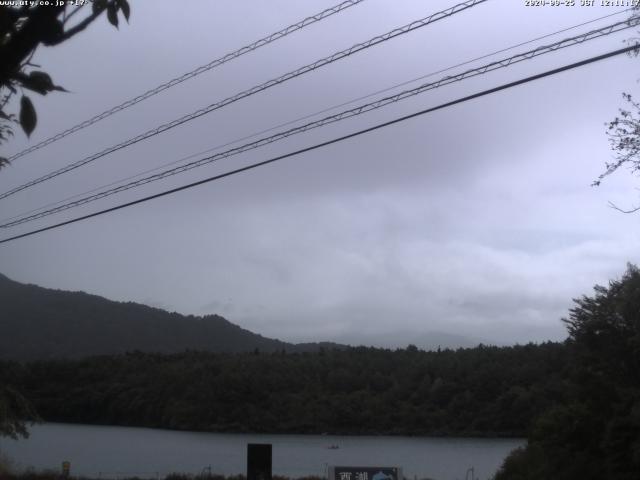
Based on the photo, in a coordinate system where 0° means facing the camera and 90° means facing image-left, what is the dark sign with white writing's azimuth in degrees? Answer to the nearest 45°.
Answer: approximately 0°

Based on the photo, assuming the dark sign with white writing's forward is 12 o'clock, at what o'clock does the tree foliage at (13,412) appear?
The tree foliage is roughly at 4 o'clock from the dark sign with white writing.

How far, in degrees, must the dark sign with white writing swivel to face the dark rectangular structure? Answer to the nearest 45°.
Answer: approximately 90° to its right

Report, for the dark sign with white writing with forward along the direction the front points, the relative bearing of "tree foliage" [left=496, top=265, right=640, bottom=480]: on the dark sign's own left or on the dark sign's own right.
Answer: on the dark sign's own left
